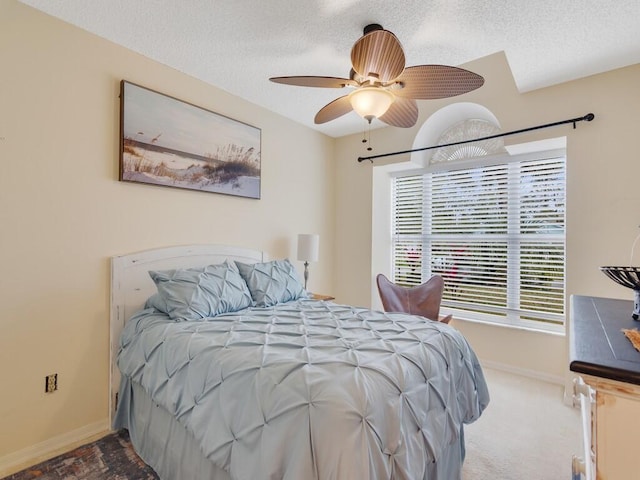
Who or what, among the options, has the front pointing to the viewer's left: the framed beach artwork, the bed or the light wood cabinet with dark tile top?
the light wood cabinet with dark tile top

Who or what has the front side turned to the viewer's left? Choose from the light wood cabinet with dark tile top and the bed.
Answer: the light wood cabinet with dark tile top

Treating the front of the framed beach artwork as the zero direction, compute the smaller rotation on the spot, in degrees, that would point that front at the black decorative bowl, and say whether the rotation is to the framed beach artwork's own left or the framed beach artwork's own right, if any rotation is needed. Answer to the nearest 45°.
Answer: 0° — it already faces it

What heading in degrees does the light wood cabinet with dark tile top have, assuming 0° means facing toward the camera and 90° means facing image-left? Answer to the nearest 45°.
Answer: approximately 90°

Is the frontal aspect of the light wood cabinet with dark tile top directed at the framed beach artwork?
yes

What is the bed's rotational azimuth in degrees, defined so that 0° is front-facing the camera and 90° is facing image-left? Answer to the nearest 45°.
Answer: approximately 315°

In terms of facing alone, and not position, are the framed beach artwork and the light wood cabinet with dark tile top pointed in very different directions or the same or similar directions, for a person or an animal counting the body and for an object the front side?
very different directions
